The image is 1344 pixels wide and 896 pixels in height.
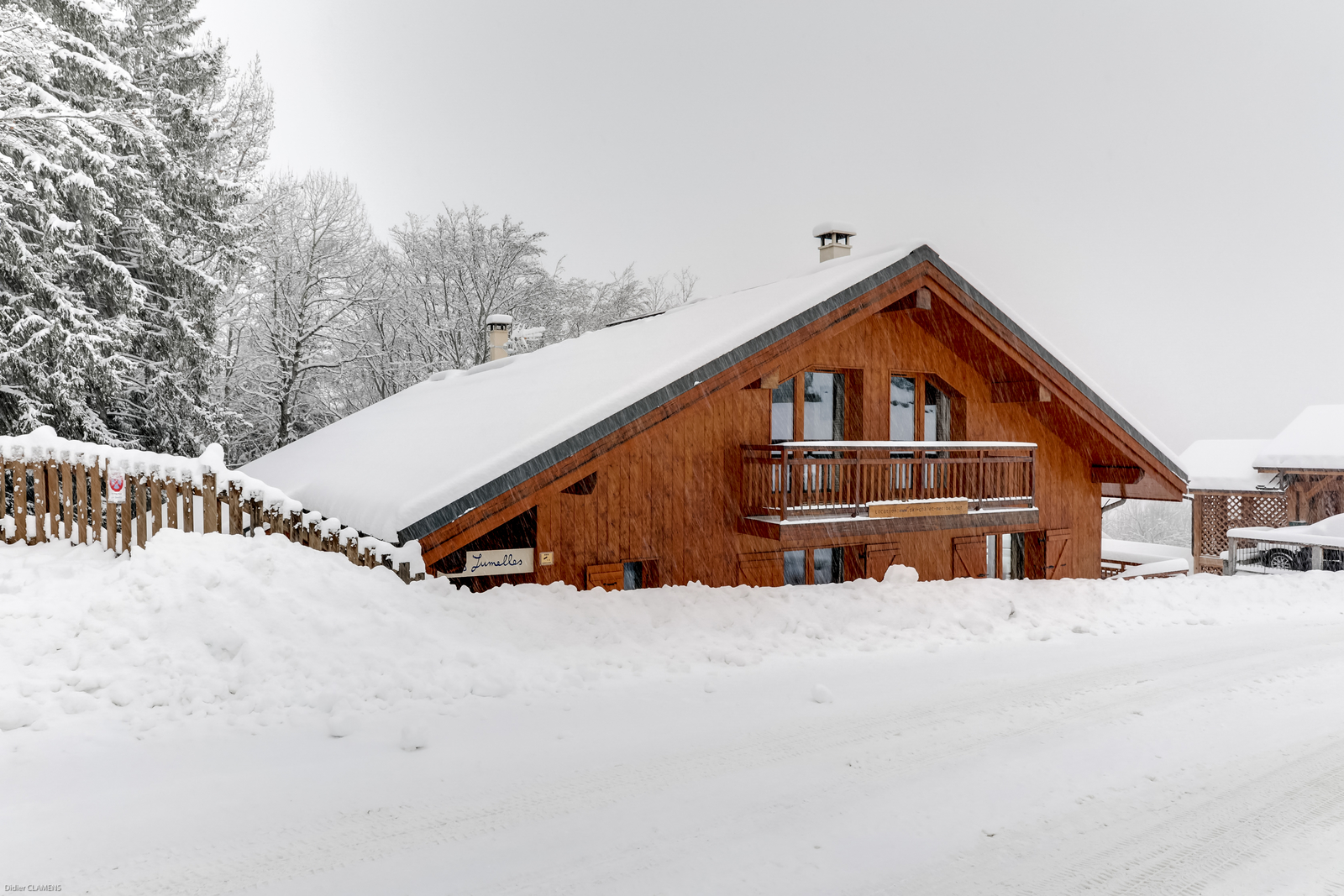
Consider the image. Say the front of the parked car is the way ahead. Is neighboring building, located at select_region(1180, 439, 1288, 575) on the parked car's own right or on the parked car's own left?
on the parked car's own right

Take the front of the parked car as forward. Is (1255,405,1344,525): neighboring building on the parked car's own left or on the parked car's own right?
on the parked car's own right

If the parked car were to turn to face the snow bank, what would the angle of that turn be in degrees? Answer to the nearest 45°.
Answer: approximately 90° to its left

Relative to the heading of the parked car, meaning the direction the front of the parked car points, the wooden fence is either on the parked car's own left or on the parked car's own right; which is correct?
on the parked car's own left

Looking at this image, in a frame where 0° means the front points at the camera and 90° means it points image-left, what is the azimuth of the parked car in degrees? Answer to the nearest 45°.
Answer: approximately 90°
